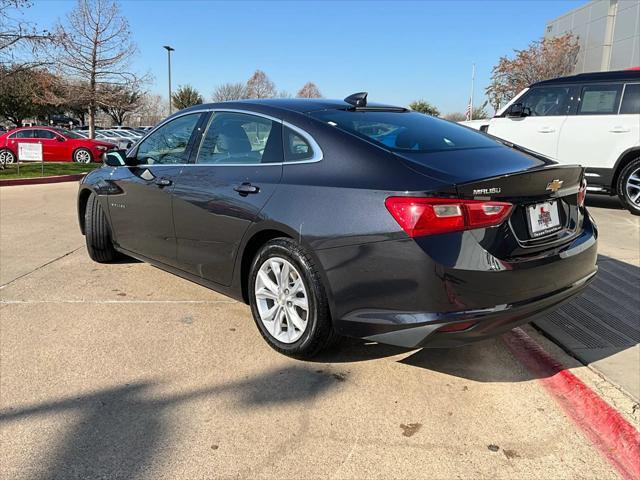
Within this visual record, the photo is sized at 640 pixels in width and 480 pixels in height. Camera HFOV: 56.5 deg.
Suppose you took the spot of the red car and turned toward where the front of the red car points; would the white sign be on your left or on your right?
on your right

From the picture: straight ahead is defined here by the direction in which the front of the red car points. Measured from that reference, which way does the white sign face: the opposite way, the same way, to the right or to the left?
to the right

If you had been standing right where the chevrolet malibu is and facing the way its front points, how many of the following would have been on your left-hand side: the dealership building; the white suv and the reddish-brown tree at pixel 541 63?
0

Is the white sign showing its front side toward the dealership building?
no

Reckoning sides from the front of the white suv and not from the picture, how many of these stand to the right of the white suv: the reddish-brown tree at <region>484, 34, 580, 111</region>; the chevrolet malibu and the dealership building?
2

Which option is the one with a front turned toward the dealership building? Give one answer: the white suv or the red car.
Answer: the red car

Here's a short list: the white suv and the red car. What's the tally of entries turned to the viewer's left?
1

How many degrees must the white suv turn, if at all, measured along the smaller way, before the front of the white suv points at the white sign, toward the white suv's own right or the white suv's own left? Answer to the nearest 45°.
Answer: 0° — it already faces it

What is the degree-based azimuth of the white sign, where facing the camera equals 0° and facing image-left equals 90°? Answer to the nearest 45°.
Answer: approximately 0°

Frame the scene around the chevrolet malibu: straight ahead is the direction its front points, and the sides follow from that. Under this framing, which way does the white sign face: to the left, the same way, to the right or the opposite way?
the opposite way

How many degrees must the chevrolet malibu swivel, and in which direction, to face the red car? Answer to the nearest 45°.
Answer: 0° — it already faces it

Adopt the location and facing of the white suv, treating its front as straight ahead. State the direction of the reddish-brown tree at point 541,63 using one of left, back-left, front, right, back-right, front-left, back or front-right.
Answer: right

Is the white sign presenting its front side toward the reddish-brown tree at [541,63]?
no

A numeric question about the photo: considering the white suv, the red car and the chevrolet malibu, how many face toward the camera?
0

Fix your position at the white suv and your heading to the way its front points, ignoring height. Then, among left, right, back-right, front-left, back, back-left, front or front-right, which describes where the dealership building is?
right

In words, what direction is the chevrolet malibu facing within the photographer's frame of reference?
facing away from the viewer and to the left of the viewer

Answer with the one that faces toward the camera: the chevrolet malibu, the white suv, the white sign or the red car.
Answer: the white sign

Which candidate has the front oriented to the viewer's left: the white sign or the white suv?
the white suv

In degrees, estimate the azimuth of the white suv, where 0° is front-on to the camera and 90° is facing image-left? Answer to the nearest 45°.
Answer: approximately 90°

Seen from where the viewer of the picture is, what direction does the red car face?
facing to the right of the viewer

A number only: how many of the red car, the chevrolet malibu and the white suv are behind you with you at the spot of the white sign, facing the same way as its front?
1
